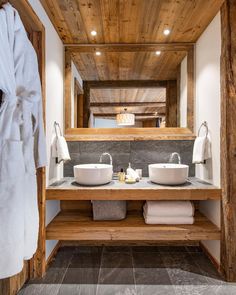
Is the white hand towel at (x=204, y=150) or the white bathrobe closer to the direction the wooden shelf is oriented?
the white bathrobe

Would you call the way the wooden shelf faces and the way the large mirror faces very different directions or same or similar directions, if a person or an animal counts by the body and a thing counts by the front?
same or similar directions

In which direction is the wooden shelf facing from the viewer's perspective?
toward the camera

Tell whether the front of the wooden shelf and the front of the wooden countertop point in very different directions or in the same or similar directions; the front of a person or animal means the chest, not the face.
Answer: same or similar directions

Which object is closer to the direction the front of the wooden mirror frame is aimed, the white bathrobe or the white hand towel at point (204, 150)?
the white bathrobe

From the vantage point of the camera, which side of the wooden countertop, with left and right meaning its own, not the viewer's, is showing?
front

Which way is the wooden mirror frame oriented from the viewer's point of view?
toward the camera

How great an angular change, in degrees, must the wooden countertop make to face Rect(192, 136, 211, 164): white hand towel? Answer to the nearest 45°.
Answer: approximately 90° to its left

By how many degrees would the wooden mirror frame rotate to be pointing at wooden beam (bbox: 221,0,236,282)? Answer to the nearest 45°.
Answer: approximately 45° to its left
